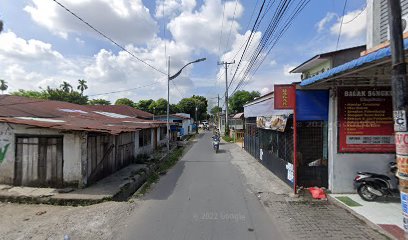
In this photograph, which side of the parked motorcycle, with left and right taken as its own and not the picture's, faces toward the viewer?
right

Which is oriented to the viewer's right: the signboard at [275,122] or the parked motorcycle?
the parked motorcycle

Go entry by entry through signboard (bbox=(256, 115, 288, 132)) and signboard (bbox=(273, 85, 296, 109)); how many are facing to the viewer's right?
0

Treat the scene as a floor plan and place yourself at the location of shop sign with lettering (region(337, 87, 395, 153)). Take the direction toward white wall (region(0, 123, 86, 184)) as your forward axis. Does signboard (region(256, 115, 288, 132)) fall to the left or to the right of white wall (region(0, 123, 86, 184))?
right

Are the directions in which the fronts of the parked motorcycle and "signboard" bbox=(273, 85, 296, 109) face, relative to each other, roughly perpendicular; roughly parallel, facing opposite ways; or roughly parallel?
roughly perpendicular

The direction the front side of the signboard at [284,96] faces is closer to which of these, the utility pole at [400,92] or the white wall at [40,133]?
the utility pole

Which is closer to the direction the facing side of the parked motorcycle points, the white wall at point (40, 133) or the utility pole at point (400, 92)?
the utility pole

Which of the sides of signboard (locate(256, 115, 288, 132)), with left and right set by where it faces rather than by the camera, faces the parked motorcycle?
left

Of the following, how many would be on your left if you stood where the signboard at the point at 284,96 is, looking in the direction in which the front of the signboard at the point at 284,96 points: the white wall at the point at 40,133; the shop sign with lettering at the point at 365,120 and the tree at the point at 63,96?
1

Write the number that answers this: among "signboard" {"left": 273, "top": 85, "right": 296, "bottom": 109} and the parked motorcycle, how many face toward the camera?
1

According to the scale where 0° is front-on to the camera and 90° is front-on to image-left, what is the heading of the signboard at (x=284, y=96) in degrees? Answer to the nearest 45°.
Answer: approximately 0°
